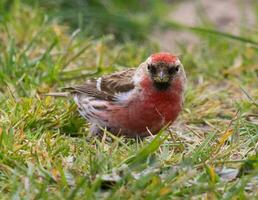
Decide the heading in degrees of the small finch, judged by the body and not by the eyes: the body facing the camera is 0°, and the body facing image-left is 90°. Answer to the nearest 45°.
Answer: approximately 315°
